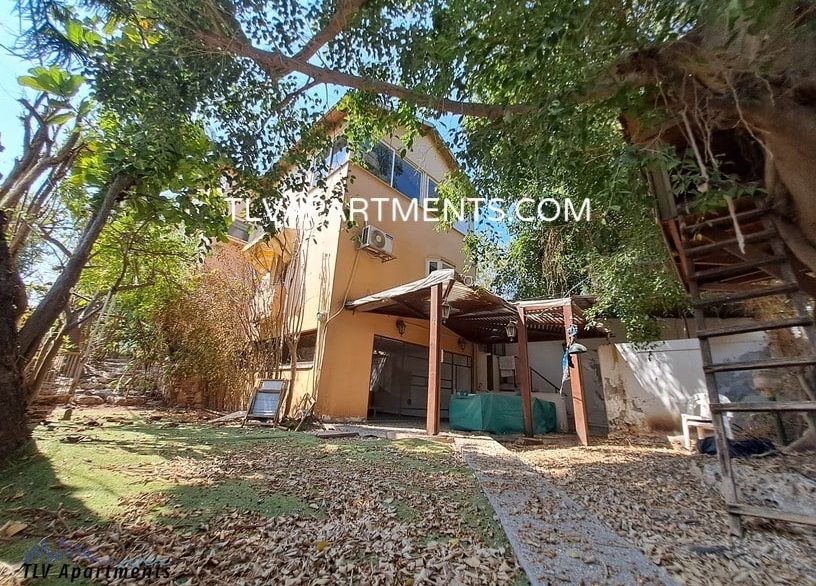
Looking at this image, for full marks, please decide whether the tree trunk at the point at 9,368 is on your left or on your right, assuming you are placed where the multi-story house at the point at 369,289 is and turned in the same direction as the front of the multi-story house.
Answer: on your right

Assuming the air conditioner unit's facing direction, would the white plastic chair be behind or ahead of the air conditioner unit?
ahead

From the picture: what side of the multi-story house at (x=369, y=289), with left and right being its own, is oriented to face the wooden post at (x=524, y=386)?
front

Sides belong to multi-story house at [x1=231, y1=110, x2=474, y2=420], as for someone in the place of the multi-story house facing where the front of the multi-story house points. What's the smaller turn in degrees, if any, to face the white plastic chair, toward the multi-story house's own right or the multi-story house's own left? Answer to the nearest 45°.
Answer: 0° — it already faces it

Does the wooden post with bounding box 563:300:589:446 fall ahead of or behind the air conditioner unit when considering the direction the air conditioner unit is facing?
ahead

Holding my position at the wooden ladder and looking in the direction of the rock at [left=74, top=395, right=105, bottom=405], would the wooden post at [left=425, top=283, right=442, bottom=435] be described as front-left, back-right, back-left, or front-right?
front-right

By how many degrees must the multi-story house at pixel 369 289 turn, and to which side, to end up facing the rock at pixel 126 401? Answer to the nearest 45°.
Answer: approximately 135° to its right

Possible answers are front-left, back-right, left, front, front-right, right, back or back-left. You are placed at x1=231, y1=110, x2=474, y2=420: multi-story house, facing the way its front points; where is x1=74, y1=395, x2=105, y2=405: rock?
back-right

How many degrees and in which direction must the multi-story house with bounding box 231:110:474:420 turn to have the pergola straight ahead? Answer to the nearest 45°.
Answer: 0° — it already faces it

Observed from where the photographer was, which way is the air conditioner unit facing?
facing the viewer and to the right of the viewer

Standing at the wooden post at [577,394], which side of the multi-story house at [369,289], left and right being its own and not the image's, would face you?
front

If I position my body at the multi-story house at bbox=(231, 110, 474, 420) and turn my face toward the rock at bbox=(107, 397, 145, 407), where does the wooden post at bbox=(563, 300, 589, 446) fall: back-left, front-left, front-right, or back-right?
back-left

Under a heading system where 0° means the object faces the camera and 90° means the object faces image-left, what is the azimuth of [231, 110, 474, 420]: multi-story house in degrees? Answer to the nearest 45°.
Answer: approximately 315°
